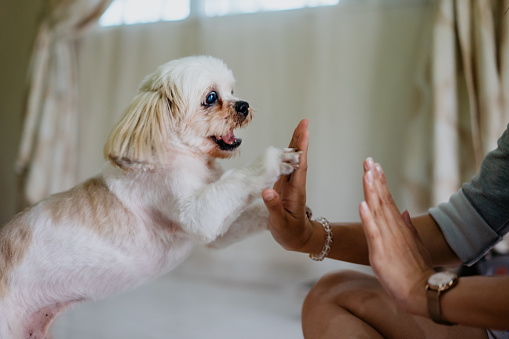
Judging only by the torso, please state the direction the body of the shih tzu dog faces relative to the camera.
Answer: to the viewer's right
